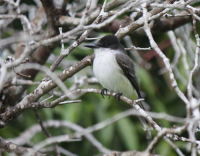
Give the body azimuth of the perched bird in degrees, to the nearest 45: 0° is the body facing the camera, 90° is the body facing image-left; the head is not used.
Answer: approximately 45°
